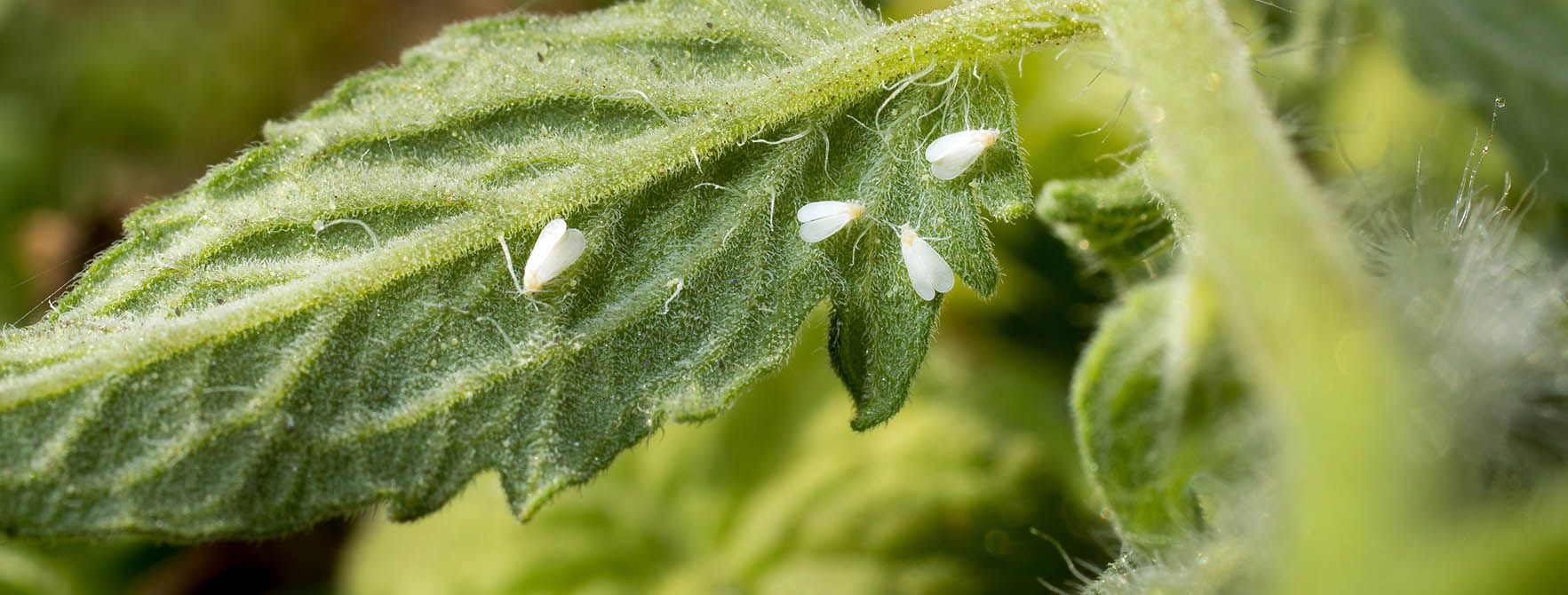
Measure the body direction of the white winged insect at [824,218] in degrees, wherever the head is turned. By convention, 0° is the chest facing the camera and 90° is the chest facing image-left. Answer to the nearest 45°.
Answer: approximately 270°

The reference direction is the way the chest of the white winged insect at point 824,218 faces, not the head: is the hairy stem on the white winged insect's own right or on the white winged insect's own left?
on the white winged insect's own right

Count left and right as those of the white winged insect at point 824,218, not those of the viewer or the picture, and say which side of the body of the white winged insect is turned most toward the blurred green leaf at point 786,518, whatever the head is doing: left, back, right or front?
left

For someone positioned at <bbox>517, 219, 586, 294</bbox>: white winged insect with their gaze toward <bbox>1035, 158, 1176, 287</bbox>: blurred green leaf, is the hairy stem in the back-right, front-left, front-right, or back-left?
front-right

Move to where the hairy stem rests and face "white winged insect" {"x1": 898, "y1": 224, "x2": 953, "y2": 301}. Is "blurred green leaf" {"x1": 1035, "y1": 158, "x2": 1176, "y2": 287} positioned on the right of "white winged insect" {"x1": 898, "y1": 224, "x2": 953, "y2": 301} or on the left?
right

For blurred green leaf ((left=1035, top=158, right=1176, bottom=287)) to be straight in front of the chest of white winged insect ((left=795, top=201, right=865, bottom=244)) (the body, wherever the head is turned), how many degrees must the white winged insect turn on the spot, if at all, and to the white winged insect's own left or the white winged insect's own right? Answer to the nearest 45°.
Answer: approximately 45° to the white winged insect's own left

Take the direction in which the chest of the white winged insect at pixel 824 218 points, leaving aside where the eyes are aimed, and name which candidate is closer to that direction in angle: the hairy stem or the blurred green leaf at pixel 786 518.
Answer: the hairy stem
